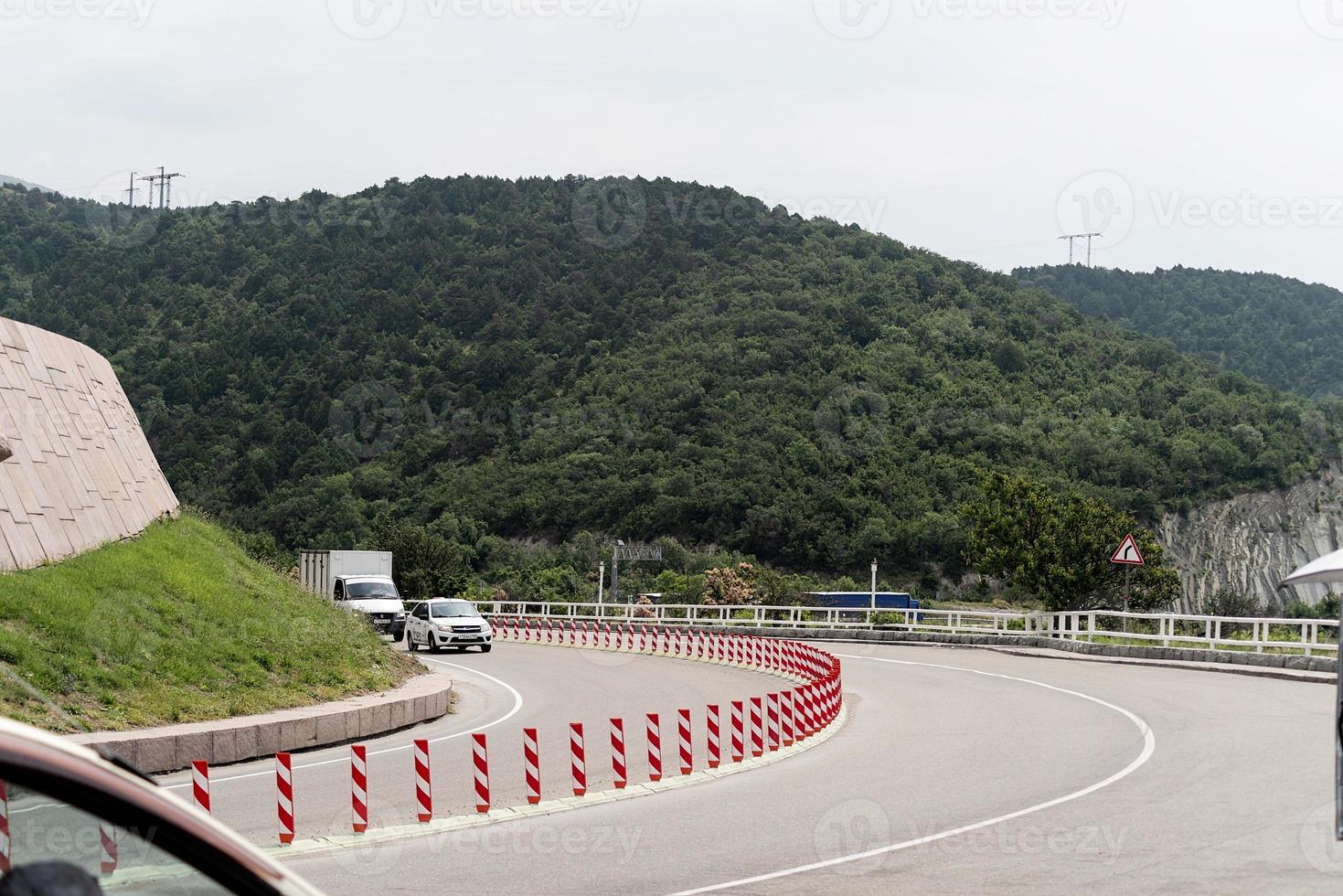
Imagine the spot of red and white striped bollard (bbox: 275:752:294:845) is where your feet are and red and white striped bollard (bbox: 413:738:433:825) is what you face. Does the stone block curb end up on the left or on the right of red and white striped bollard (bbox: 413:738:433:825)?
left

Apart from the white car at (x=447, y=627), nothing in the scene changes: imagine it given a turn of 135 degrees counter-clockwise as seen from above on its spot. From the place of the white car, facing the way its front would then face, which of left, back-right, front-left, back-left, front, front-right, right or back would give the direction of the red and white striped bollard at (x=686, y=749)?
back

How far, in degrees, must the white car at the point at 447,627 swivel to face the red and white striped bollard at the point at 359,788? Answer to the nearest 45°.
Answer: approximately 45° to its right

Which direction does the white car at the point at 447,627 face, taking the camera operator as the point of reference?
facing the viewer and to the right of the viewer

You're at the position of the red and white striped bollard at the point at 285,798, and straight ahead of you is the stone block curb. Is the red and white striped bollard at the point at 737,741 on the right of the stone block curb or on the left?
right

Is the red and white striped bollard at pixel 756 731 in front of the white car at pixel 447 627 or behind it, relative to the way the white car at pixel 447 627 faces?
in front

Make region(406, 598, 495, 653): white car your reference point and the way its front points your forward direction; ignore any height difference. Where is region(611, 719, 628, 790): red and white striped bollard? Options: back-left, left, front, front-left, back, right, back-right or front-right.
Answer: front-right

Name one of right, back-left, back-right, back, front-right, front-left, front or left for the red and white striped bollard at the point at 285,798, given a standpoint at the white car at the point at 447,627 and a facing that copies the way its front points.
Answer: front-right

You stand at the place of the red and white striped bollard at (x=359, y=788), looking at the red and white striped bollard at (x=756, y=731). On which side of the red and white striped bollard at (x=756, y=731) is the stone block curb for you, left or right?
left

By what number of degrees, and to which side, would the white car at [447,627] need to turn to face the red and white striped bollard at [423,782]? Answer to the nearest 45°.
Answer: approximately 45° to its right
